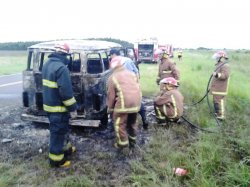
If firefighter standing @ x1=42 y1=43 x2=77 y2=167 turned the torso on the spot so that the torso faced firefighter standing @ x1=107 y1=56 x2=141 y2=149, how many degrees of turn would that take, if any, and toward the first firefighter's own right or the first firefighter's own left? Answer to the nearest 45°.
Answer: approximately 45° to the first firefighter's own right

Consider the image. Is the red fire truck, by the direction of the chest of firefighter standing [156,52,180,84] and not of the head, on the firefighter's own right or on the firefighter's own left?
on the firefighter's own right

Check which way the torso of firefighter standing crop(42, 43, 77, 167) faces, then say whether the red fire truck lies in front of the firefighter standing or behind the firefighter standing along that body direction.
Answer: in front

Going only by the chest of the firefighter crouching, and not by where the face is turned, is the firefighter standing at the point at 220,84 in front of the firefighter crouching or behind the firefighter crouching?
behind

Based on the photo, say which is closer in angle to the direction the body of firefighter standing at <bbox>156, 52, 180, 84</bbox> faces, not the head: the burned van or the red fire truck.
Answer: the burned van

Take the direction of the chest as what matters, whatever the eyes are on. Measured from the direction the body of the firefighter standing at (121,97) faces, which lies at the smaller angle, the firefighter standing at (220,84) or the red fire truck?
the red fire truck

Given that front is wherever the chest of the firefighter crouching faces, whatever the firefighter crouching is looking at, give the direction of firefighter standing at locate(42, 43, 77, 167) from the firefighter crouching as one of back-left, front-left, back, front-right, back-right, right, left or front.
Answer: front-left

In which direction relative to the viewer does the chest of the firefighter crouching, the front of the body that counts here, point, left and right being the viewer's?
facing to the left of the viewer

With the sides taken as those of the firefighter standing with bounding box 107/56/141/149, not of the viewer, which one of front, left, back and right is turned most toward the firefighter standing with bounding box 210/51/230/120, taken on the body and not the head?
right

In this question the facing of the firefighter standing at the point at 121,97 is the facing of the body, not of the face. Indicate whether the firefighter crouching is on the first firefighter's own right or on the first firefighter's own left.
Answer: on the first firefighter's own right

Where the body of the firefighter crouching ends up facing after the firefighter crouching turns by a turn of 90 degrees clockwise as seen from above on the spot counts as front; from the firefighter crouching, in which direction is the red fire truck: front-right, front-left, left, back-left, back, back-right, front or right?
front

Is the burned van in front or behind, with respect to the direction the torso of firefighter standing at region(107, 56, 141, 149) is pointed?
in front

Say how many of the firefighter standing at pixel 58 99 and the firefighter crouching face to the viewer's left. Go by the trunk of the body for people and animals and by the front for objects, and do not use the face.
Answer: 1

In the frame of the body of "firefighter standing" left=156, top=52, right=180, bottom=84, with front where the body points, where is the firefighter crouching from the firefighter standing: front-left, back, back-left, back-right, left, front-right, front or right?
front-left

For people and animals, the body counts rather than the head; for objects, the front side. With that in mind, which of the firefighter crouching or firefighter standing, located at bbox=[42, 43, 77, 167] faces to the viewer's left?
the firefighter crouching

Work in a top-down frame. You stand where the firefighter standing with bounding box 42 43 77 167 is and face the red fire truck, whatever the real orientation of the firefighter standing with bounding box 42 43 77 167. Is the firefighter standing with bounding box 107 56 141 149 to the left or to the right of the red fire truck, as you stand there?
right
